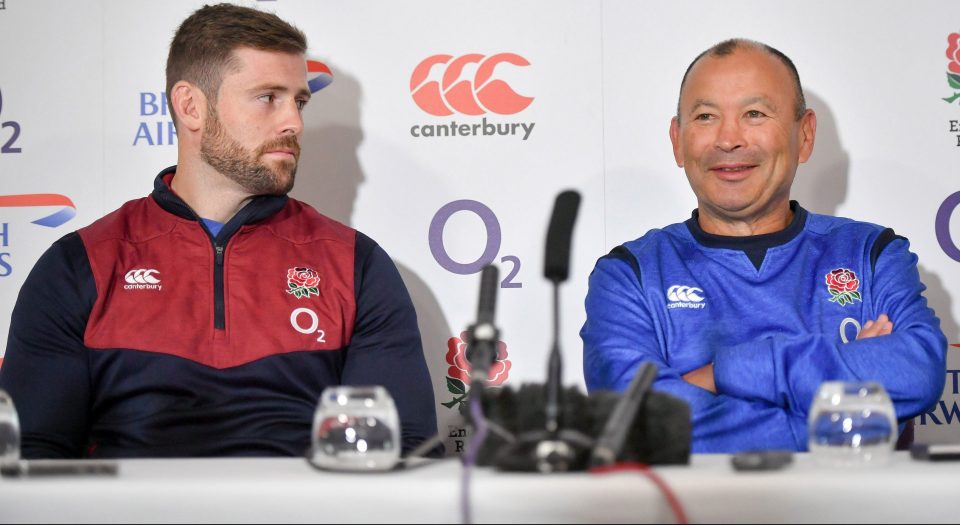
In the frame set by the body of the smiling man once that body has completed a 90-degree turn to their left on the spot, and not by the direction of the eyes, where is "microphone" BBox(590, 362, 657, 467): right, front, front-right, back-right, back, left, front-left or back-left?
right

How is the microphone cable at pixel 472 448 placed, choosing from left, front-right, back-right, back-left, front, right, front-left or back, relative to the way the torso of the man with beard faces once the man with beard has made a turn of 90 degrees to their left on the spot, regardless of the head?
right

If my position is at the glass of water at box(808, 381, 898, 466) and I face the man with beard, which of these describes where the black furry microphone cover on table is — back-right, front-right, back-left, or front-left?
front-left

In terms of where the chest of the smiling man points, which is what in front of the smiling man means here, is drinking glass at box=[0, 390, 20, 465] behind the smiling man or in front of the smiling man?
in front

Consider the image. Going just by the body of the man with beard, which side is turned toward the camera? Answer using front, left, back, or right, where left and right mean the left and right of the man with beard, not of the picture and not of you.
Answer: front

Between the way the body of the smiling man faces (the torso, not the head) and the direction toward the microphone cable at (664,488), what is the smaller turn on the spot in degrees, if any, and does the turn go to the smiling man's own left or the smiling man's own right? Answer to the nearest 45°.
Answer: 0° — they already face it

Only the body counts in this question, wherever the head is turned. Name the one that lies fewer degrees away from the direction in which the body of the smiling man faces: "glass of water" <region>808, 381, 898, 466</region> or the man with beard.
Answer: the glass of water

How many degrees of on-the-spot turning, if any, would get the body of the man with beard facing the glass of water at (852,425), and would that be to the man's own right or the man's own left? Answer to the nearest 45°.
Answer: approximately 45° to the man's own left

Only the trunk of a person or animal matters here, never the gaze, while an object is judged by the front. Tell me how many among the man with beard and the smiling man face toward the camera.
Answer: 2

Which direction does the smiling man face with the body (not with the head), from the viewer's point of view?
toward the camera

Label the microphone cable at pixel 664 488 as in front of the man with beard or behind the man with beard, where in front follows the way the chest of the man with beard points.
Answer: in front

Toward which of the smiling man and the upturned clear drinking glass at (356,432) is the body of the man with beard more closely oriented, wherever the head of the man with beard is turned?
the upturned clear drinking glass
